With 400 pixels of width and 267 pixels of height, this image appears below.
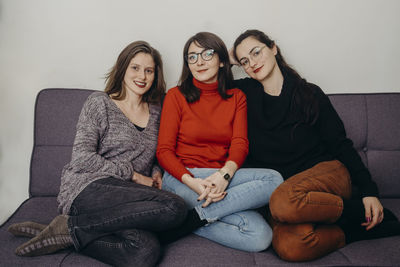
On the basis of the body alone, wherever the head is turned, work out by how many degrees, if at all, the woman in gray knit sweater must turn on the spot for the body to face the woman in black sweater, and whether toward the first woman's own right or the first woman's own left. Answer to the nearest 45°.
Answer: approximately 45° to the first woman's own left

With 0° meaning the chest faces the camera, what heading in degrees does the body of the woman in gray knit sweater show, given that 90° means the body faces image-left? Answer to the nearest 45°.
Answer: approximately 315°
